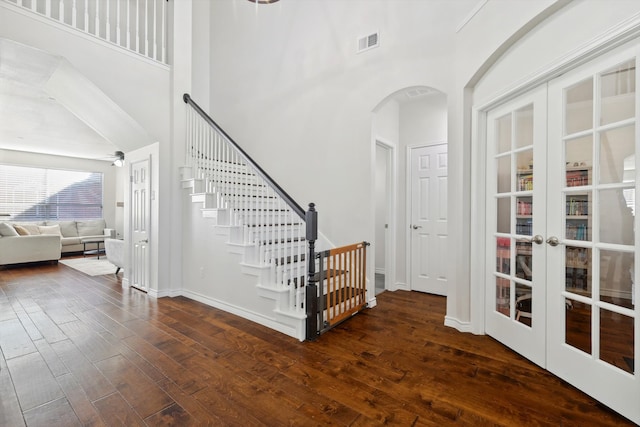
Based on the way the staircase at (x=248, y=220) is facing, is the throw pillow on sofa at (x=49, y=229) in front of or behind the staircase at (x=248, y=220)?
behind

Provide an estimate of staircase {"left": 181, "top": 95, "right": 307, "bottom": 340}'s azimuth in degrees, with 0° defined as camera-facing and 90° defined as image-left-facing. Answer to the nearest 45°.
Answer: approximately 315°

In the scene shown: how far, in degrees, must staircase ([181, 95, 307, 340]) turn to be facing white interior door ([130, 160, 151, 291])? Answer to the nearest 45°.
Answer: approximately 180°

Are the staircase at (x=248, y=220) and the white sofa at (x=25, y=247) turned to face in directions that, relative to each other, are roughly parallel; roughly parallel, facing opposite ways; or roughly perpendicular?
roughly perpendicular

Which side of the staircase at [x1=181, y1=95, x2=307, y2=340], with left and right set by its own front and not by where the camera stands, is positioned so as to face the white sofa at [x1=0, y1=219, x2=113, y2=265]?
back

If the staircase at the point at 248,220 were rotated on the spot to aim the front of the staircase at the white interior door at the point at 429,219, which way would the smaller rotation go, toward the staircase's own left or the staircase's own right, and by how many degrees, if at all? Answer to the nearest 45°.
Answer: approximately 45° to the staircase's own left

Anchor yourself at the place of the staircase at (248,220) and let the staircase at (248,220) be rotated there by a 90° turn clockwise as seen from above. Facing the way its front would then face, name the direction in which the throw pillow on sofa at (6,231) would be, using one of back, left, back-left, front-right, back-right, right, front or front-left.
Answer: right

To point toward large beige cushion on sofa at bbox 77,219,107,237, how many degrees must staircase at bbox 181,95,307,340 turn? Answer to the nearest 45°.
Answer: approximately 180°
